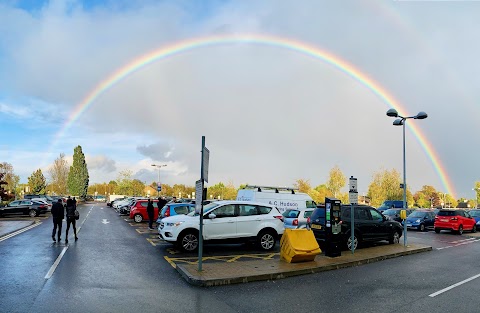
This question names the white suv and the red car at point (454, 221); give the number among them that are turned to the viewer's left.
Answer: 1

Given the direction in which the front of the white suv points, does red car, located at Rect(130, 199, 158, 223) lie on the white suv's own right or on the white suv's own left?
on the white suv's own right

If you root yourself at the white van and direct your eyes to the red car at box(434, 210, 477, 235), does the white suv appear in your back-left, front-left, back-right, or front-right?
back-right

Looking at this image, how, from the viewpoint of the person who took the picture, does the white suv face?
facing to the left of the viewer
